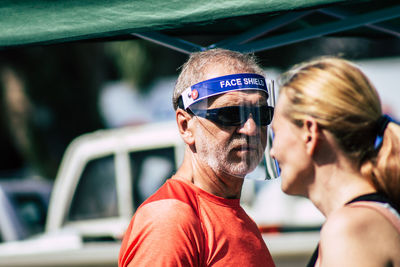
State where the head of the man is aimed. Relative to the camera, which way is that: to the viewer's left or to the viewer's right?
to the viewer's right

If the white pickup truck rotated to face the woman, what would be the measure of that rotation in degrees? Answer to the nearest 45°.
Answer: approximately 90° to its left

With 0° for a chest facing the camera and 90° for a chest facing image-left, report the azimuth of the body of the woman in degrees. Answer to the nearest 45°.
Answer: approximately 135°

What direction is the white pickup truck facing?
to the viewer's left

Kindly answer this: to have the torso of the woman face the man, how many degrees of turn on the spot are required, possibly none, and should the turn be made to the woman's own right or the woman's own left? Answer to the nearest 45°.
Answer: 0° — they already face them

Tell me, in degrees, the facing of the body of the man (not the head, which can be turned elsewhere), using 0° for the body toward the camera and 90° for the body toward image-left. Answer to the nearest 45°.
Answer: approximately 315°

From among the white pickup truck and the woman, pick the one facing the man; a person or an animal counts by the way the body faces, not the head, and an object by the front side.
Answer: the woman

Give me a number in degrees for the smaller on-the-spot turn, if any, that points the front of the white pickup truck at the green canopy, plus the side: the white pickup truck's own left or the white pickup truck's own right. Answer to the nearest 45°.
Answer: approximately 90° to the white pickup truck's own left

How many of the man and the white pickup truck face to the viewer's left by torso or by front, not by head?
1

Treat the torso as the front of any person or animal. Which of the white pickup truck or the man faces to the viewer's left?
the white pickup truck
